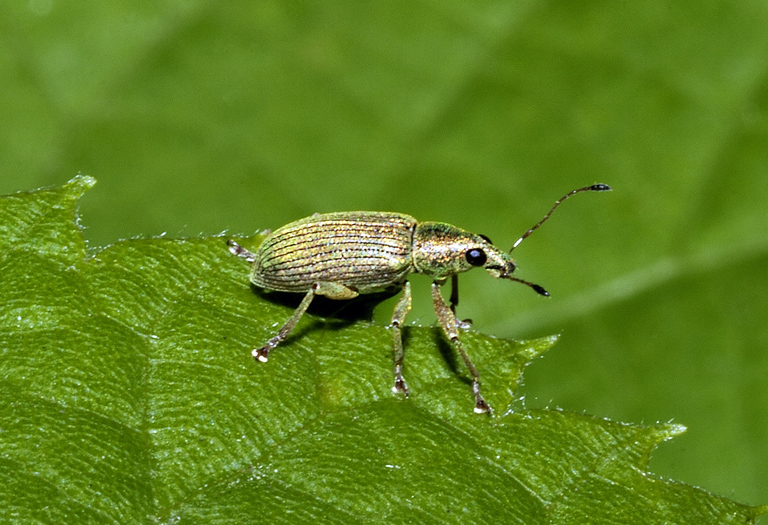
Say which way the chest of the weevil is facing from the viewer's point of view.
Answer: to the viewer's right
